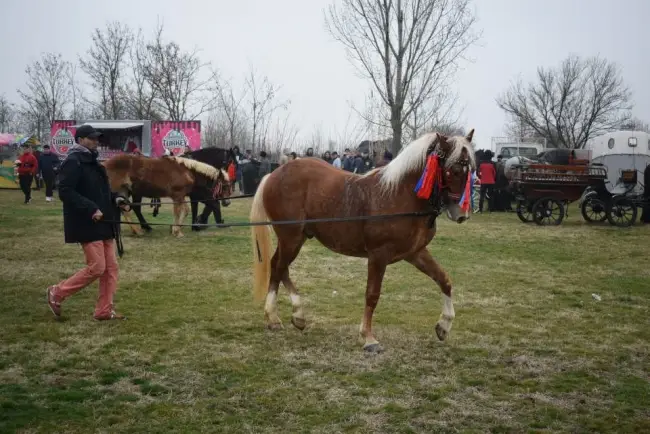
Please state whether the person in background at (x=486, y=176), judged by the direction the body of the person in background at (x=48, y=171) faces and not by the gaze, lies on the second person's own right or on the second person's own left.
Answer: on the second person's own left

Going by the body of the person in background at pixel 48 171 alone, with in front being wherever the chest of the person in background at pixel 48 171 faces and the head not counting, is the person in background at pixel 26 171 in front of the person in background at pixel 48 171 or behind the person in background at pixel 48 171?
in front

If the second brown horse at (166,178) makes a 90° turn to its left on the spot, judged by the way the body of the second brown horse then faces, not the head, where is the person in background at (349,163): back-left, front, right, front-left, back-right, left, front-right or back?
front-right

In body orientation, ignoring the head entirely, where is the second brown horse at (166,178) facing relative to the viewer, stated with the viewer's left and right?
facing to the right of the viewer

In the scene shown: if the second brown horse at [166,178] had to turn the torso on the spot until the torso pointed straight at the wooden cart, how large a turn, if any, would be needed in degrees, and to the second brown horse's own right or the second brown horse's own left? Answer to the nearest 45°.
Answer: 0° — it already faces it

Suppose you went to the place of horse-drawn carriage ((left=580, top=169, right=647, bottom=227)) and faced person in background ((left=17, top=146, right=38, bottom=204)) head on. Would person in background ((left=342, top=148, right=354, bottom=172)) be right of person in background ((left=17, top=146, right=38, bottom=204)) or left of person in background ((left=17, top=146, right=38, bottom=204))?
right

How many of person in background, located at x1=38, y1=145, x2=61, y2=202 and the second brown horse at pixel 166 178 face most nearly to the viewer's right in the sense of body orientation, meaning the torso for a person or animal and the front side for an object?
1

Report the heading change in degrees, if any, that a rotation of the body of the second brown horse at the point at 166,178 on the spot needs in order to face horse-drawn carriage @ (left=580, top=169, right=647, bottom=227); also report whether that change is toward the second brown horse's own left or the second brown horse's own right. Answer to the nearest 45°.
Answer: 0° — it already faces it

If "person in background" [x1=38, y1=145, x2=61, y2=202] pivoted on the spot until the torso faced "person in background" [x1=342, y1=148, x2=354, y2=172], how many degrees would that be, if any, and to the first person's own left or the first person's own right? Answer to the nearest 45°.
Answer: approximately 90° to the first person's own left

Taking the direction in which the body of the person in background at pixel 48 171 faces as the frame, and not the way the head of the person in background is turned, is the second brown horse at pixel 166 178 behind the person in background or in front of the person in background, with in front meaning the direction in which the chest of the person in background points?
in front

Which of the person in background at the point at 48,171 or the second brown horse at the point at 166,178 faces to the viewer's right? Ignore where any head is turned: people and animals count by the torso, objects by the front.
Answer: the second brown horse

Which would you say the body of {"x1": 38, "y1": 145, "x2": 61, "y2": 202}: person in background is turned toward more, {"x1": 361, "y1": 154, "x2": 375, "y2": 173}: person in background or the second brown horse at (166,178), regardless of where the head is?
the second brown horse

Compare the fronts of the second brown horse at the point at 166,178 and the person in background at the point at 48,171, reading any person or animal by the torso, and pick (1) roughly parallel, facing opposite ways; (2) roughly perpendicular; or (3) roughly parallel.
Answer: roughly perpendicular

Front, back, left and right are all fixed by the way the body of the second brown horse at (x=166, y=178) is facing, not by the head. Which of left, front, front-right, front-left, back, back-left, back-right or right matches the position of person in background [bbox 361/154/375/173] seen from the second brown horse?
front-left
